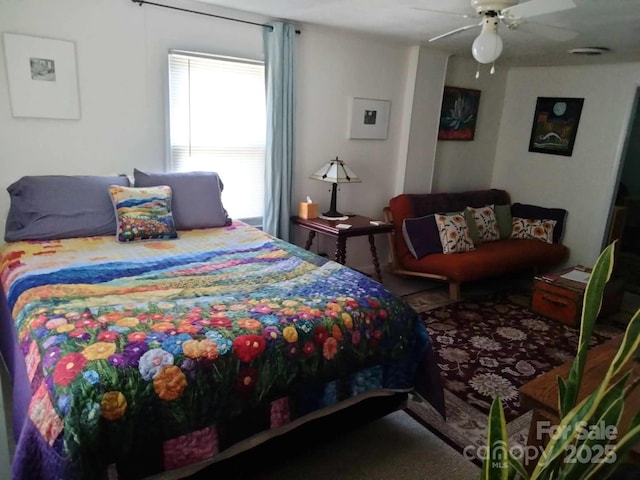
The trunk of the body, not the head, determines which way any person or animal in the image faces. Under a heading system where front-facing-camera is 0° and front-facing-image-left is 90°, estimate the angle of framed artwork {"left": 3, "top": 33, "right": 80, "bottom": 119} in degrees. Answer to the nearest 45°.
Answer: approximately 315°

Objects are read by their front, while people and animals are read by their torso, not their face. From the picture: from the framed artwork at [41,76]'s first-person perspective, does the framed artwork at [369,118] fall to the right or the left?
on its left

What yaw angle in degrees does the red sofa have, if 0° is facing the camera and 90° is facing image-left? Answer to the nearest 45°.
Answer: approximately 315°

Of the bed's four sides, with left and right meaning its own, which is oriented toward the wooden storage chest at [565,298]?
left

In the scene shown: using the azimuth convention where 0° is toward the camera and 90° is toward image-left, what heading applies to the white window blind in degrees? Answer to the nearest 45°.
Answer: approximately 315°

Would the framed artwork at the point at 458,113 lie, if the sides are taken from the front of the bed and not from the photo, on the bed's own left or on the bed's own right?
on the bed's own left

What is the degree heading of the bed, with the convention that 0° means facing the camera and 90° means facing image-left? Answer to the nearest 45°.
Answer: approximately 315°
